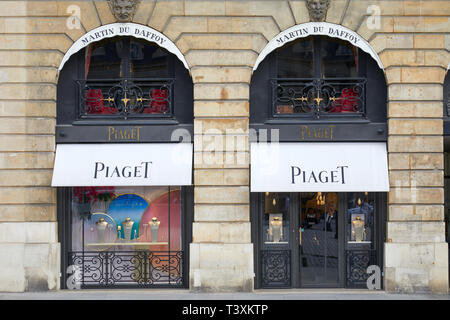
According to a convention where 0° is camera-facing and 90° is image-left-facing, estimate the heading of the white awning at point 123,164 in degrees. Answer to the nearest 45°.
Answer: approximately 0°

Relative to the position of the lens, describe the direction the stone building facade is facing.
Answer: facing the viewer
